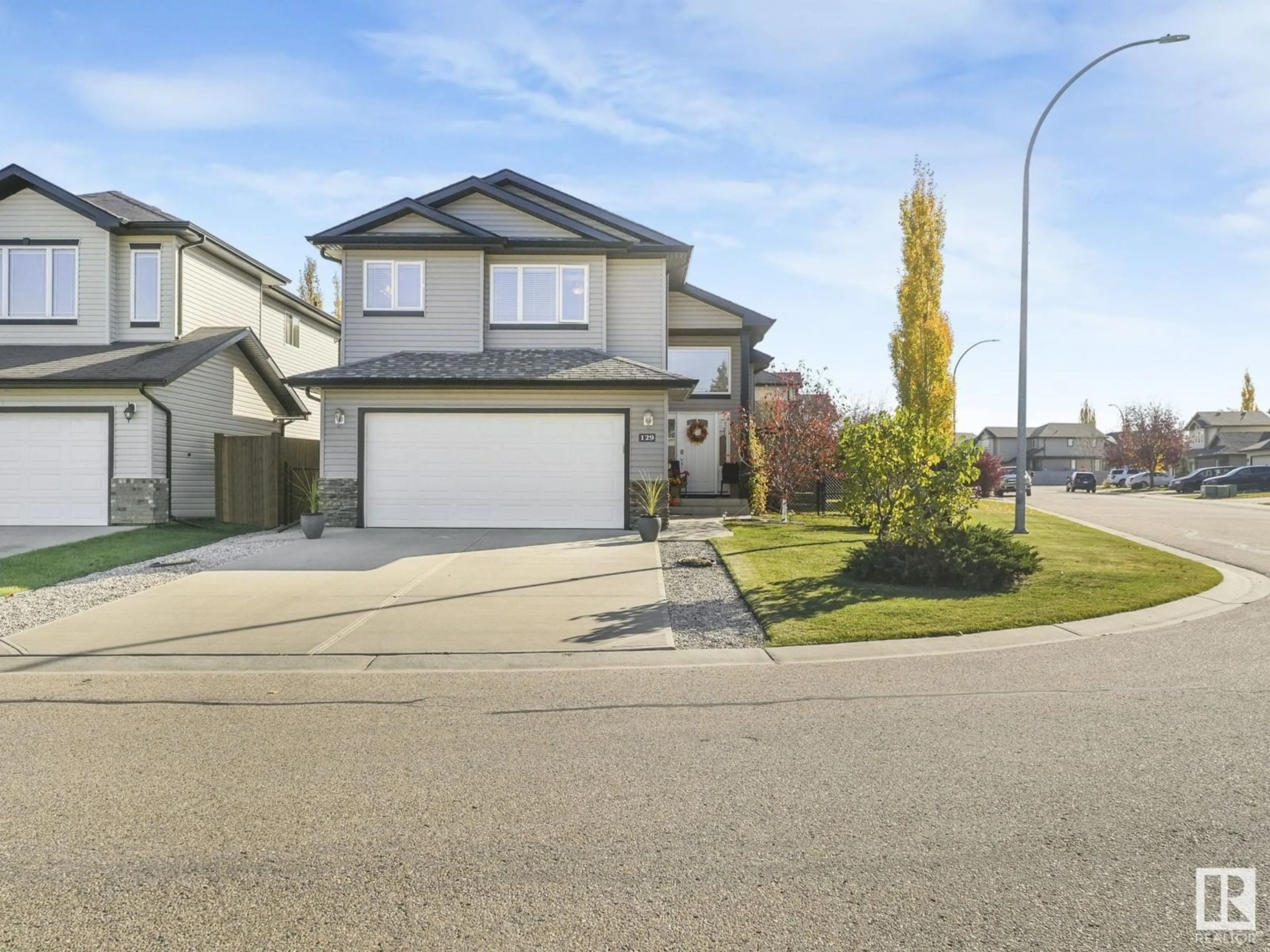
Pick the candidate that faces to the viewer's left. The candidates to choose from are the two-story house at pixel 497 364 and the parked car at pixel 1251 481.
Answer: the parked car

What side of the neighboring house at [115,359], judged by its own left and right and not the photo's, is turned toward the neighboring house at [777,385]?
left

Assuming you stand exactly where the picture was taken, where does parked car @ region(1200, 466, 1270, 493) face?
facing to the left of the viewer

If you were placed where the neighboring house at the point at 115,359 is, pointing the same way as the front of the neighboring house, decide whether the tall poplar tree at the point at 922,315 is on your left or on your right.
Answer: on your left

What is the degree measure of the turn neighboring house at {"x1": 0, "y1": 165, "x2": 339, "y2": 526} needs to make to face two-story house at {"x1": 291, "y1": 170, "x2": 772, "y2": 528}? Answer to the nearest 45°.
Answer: approximately 45° to its left

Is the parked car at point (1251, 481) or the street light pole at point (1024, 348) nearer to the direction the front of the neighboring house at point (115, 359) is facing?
the street light pole

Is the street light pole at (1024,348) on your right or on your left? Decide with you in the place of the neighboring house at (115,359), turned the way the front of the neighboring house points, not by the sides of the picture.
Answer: on your left

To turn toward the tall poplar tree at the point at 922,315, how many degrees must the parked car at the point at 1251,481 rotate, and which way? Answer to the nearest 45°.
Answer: approximately 90° to its left

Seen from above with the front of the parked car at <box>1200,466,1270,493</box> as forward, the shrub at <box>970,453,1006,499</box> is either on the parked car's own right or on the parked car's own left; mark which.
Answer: on the parked car's own left

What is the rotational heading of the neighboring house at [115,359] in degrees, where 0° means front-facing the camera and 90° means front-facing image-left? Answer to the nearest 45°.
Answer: approximately 0°

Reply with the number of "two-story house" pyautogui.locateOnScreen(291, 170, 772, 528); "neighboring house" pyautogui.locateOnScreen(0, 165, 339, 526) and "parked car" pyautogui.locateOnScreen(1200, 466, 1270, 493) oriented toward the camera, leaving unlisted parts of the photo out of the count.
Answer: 2
